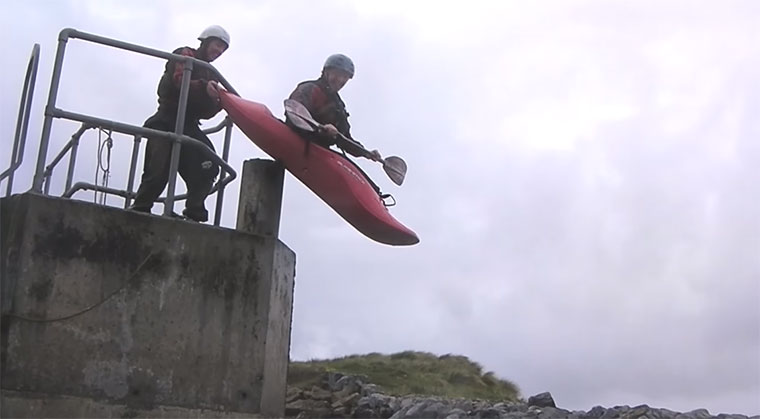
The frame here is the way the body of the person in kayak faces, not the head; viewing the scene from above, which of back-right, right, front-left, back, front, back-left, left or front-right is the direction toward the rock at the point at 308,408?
back-left

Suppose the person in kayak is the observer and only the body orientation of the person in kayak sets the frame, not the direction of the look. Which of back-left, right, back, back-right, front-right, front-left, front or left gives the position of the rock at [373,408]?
back-left

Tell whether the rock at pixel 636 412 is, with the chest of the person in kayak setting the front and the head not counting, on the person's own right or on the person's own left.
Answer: on the person's own left

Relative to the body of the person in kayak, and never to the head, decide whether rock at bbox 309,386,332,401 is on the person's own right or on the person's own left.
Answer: on the person's own left

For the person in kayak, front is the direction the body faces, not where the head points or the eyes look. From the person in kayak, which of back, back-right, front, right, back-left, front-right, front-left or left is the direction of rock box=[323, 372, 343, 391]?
back-left

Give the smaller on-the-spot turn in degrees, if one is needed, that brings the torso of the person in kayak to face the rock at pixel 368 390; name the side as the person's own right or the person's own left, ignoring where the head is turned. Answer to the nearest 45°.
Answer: approximately 135° to the person's own left

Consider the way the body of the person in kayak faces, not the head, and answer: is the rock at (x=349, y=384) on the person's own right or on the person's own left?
on the person's own left

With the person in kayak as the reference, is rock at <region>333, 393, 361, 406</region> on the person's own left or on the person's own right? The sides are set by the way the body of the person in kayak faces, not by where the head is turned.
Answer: on the person's own left

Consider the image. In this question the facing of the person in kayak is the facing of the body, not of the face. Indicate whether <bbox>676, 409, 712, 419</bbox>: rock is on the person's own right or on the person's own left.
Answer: on the person's own left

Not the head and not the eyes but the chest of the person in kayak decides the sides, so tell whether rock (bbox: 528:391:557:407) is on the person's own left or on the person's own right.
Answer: on the person's own left
